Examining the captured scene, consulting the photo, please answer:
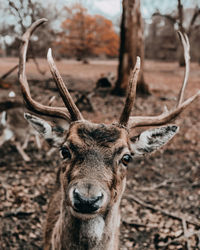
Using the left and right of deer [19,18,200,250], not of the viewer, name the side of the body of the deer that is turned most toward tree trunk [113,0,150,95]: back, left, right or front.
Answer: back

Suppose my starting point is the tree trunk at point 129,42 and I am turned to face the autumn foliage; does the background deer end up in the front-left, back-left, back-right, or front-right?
back-left

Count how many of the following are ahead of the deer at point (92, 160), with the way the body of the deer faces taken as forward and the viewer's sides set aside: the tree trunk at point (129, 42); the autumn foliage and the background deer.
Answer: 0

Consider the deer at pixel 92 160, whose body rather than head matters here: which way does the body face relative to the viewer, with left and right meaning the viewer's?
facing the viewer

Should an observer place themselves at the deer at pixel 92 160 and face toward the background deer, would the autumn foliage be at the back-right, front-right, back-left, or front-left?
front-right

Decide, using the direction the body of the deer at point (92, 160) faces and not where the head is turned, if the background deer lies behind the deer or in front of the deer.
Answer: behind

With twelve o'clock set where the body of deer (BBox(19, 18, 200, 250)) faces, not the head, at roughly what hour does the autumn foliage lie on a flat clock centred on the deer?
The autumn foliage is roughly at 6 o'clock from the deer.
